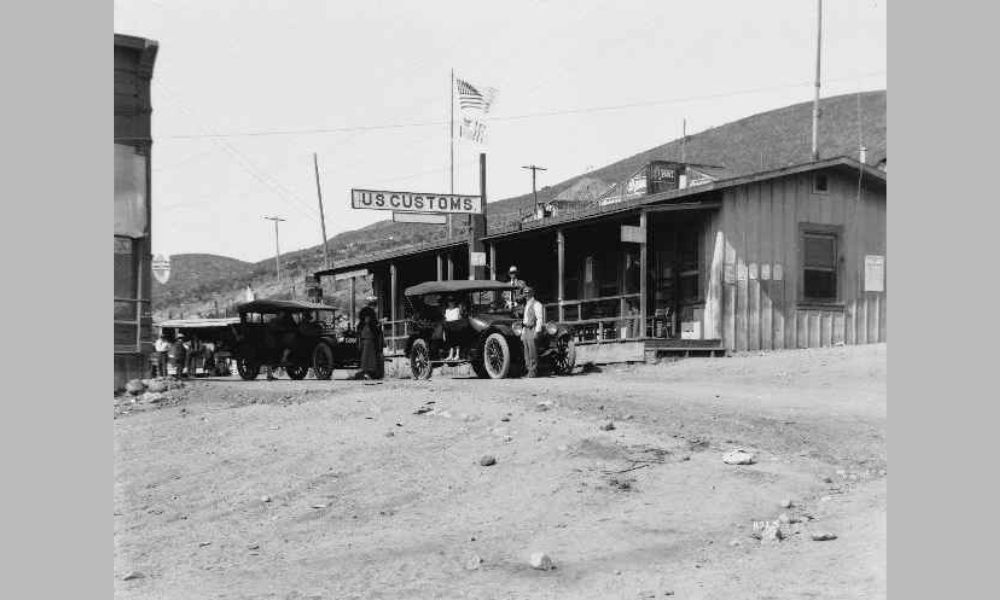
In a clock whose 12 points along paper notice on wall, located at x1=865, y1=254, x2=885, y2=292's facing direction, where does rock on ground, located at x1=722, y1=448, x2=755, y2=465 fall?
The rock on ground is roughly at 12 o'clock from the paper notice on wall.

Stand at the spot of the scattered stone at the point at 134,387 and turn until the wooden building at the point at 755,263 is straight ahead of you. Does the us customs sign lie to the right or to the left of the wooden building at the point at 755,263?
left

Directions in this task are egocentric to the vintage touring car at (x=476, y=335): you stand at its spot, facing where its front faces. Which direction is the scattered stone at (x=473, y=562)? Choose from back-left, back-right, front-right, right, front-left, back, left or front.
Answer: front-right

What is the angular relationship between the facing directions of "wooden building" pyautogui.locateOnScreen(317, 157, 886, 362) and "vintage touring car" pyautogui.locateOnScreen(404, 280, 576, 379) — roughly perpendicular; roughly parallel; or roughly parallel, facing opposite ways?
roughly perpendicular

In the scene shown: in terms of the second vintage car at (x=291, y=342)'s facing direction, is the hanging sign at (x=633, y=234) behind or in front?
in front

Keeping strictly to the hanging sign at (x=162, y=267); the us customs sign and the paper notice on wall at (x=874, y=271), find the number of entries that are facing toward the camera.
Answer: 3

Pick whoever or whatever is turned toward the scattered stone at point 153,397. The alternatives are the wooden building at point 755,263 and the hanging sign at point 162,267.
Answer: the wooden building

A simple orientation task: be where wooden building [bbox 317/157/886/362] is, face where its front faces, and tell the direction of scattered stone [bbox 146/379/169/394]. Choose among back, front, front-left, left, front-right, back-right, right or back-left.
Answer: front

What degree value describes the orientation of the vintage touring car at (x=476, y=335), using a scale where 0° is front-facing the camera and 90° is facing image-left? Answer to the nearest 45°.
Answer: approximately 315°

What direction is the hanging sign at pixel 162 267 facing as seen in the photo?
toward the camera

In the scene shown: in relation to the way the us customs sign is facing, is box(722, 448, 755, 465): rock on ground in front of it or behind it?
in front

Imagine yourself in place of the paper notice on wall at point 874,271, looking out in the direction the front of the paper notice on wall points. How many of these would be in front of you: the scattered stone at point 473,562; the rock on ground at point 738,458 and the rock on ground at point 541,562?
3
